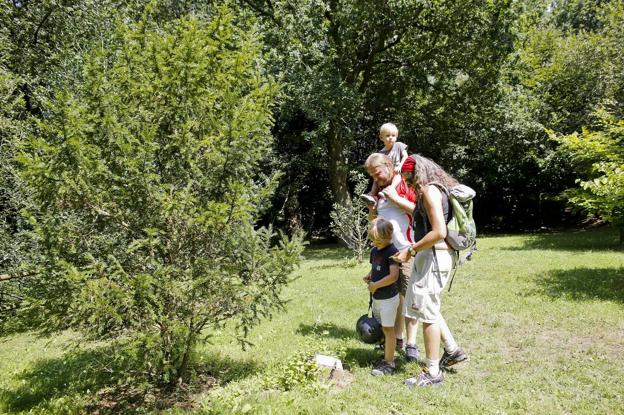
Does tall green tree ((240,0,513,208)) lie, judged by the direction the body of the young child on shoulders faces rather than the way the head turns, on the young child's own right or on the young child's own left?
on the young child's own right

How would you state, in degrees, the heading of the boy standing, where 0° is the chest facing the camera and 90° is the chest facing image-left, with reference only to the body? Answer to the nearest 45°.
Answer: approximately 45°

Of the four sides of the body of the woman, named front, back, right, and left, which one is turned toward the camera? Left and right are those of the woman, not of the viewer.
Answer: left

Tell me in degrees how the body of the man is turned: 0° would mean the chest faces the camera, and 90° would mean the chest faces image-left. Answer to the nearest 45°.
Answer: approximately 45°

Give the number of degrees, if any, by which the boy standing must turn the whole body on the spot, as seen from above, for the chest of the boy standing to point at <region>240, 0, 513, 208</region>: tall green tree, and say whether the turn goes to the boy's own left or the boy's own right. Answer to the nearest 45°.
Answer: approximately 135° to the boy's own right
